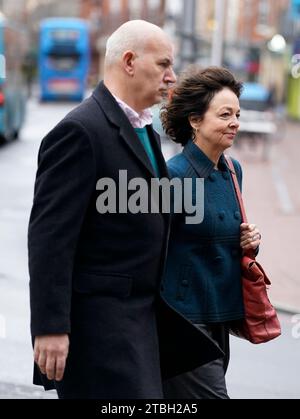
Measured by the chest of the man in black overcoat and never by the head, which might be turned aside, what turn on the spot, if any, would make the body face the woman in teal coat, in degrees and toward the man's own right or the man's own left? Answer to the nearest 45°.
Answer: approximately 45° to the man's own left

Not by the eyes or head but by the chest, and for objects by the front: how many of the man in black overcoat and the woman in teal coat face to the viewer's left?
0

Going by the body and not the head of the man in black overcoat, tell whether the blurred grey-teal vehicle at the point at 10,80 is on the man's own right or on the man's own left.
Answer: on the man's own left

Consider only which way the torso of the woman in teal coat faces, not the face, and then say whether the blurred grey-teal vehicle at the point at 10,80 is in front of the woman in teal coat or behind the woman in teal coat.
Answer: behind

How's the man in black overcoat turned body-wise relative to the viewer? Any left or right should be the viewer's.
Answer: facing to the right of the viewer

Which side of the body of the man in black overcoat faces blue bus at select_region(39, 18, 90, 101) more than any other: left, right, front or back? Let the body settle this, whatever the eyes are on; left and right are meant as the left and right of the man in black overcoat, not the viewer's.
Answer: left

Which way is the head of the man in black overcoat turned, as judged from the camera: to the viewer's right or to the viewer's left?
to the viewer's right

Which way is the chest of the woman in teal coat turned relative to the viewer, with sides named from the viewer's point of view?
facing the viewer and to the right of the viewer

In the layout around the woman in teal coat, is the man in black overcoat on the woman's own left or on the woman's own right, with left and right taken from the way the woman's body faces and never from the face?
on the woman's own right

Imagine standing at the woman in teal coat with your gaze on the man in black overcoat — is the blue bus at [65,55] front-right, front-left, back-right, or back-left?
back-right

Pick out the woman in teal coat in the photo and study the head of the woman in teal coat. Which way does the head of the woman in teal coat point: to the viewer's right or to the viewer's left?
to the viewer's right
